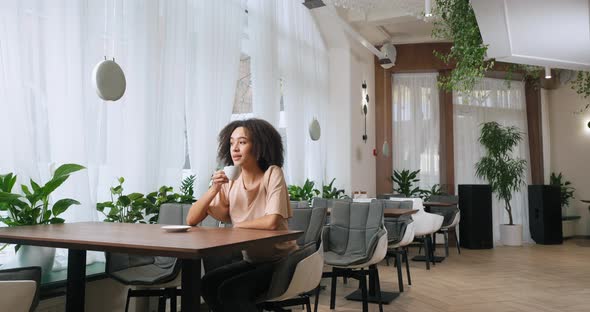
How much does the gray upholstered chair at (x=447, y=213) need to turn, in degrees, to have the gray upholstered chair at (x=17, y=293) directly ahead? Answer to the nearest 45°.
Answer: approximately 45° to its left

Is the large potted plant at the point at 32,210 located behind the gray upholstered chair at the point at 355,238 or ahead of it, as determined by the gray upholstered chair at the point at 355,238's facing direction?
ahead

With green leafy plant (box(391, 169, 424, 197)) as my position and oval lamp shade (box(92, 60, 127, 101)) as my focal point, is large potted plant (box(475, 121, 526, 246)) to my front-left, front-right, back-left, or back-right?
back-left

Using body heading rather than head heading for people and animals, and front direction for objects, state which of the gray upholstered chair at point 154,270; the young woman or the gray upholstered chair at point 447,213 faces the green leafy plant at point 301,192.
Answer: the gray upholstered chair at point 447,213

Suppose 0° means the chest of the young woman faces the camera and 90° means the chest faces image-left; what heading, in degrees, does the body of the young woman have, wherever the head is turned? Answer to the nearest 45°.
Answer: approximately 45°
